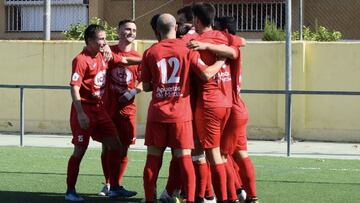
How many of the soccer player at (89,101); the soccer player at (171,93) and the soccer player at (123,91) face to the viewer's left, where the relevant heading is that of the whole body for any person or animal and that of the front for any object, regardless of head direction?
0

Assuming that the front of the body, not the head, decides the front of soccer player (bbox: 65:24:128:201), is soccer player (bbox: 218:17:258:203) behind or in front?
in front

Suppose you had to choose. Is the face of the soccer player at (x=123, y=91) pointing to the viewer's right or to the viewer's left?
to the viewer's right

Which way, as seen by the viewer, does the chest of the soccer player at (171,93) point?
away from the camera

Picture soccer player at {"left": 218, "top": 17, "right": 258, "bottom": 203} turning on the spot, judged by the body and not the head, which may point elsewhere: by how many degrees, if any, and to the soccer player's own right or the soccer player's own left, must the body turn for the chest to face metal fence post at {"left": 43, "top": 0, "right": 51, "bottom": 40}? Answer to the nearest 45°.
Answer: approximately 45° to the soccer player's own right

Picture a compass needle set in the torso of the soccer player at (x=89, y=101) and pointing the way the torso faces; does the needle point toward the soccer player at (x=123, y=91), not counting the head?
no

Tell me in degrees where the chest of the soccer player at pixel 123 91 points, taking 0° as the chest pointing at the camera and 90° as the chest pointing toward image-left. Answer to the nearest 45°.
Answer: approximately 315°

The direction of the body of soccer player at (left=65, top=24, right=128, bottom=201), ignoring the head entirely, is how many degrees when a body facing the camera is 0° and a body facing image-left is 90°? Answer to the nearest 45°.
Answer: approximately 315°

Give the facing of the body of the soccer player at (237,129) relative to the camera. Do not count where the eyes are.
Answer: to the viewer's left

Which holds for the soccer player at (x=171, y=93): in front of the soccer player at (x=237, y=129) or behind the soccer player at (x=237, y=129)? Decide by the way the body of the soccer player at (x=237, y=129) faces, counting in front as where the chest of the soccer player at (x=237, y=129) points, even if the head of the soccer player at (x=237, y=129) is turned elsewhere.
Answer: in front
